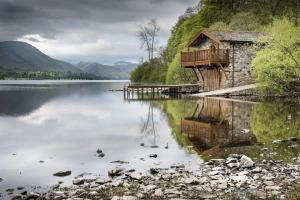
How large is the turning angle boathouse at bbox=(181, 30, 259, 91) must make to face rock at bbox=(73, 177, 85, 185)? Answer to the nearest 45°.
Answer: approximately 45° to its left

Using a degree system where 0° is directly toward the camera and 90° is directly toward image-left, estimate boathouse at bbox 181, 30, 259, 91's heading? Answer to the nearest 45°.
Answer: approximately 45°

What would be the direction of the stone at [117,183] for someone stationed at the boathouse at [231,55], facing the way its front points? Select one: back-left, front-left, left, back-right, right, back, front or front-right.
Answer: front-left

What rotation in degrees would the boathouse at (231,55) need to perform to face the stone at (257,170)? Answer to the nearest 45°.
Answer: approximately 45° to its left

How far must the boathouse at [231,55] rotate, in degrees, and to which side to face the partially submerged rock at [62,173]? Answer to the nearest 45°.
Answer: approximately 45° to its left

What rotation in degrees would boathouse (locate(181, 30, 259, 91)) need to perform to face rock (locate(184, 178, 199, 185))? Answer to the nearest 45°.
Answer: approximately 45° to its left

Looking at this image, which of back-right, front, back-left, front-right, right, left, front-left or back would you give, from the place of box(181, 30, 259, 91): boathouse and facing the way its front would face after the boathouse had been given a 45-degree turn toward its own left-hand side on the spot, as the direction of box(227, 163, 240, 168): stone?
front

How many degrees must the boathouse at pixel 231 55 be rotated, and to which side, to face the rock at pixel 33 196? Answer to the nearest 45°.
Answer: approximately 45° to its left

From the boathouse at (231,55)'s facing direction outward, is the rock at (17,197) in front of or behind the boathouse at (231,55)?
in front

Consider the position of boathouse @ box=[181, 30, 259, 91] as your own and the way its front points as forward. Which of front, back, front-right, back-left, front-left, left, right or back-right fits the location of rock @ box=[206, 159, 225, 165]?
front-left

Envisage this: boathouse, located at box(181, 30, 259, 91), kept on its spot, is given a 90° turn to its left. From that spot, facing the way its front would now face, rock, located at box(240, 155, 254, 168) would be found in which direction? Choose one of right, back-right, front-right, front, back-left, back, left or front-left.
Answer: front-right

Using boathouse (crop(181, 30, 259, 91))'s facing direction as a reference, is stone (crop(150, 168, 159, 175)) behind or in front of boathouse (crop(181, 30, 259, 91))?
in front
